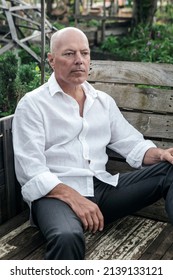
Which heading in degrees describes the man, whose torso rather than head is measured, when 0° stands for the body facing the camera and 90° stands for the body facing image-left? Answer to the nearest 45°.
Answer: approximately 315°

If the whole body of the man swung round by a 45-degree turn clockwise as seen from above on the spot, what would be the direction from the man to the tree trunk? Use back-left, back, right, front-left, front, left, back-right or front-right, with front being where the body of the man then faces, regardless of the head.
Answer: back
